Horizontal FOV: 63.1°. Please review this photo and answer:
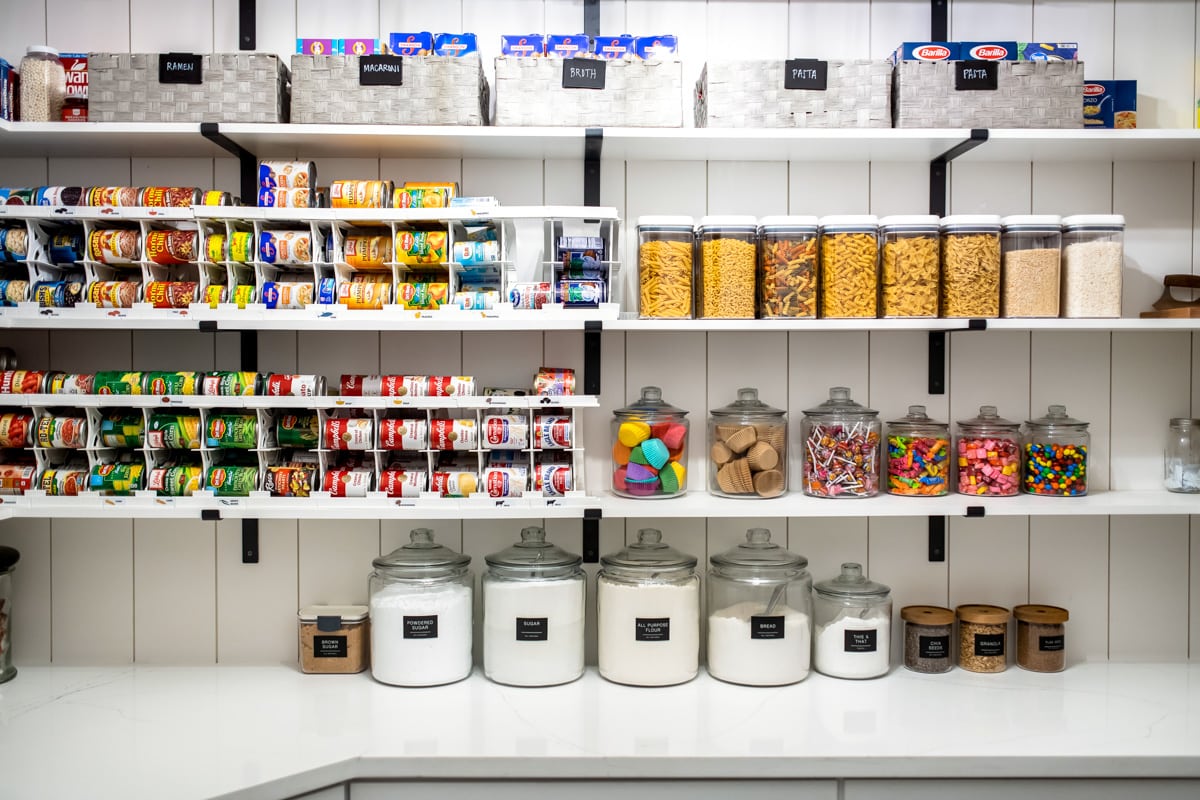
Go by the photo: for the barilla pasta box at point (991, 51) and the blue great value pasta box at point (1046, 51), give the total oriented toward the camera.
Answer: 2

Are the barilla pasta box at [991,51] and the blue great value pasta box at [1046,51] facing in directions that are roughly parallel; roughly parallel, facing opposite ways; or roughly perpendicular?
roughly parallel

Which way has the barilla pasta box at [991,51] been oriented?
toward the camera

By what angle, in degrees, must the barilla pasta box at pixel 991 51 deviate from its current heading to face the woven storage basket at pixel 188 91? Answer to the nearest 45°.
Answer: approximately 45° to its right
